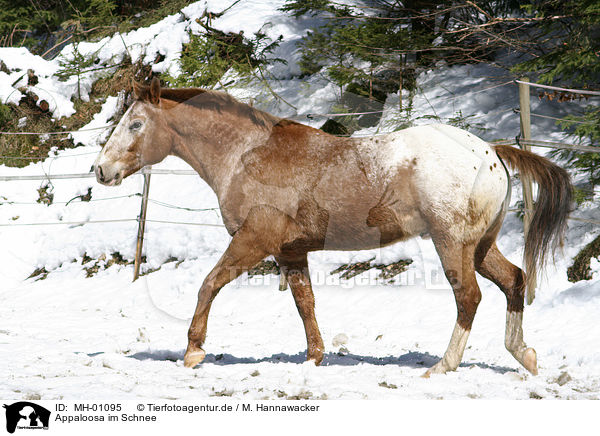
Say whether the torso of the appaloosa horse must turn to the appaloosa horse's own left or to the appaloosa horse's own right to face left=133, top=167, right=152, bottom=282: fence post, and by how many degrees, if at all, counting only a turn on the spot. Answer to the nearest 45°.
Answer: approximately 45° to the appaloosa horse's own right

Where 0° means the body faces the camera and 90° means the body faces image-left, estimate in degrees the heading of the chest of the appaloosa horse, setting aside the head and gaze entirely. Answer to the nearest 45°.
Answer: approximately 90°
